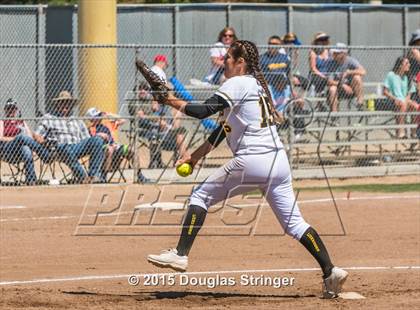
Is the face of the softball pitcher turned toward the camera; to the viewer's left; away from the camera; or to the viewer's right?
to the viewer's left

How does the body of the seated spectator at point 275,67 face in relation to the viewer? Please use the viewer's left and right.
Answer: facing the viewer

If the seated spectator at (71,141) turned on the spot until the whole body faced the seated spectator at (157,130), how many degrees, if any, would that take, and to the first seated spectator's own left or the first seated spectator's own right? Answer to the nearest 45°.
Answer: approximately 90° to the first seated spectator's own left

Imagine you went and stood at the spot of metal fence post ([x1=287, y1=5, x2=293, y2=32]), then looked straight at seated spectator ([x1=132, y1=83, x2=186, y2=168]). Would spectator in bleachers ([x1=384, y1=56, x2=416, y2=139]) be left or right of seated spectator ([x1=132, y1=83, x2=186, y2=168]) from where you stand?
left

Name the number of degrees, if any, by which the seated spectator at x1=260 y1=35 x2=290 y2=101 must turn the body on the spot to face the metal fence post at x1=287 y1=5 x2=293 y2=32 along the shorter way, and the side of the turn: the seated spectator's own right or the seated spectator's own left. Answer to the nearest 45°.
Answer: approximately 180°

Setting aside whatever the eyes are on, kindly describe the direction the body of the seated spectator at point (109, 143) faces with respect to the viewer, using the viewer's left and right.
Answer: facing the viewer and to the right of the viewer

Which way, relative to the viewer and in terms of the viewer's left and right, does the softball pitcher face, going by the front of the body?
facing to the left of the viewer

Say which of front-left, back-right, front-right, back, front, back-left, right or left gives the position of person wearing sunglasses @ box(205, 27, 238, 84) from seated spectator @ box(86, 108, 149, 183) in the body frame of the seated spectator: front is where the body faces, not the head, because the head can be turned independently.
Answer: left

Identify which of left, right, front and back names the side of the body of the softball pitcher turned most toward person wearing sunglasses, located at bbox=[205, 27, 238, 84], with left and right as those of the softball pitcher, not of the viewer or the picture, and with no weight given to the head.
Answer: right

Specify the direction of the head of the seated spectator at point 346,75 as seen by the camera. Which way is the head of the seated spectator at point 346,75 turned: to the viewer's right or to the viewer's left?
to the viewer's left

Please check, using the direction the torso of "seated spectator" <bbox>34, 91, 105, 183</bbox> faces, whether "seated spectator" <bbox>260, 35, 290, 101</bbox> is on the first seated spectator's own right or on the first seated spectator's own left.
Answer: on the first seated spectator's own left

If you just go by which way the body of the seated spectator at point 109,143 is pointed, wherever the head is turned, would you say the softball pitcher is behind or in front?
in front

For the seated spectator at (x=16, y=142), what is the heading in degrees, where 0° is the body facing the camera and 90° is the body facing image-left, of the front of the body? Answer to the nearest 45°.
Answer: approximately 315°

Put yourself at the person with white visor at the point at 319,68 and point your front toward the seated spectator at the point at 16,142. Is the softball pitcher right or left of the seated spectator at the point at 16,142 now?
left
